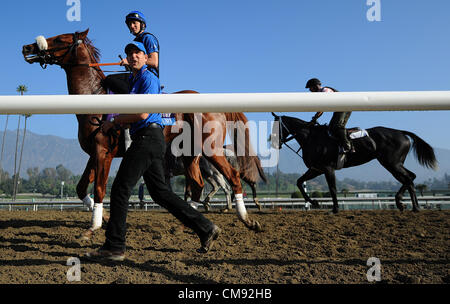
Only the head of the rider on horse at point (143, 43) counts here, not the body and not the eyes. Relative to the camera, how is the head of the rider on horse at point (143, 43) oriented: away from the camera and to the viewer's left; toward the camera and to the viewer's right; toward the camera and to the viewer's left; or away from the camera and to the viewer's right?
toward the camera and to the viewer's left

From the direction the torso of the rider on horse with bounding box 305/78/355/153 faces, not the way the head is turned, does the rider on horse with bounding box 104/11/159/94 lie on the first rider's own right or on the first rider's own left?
on the first rider's own left

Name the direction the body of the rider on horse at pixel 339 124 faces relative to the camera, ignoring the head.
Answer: to the viewer's left

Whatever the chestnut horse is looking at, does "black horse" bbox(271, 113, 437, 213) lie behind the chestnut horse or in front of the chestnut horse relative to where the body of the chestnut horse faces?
behind

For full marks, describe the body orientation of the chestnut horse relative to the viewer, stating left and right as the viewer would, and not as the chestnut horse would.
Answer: facing to the left of the viewer

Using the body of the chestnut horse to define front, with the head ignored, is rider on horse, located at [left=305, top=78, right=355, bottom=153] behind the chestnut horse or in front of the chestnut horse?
behind

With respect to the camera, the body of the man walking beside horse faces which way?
to the viewer's left

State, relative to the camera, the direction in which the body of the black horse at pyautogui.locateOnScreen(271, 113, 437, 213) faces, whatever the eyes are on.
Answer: to the viewer's left
